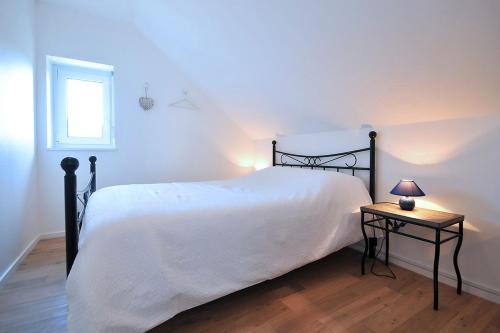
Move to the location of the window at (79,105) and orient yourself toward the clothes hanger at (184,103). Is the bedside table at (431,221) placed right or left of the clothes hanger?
right

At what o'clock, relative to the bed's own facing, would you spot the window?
The window is roughly at 3 o'clock from the bed.

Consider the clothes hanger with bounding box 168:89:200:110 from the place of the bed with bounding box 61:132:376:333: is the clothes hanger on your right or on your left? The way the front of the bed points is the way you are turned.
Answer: on your right

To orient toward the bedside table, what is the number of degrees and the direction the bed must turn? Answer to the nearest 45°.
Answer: approximately 135° to its left

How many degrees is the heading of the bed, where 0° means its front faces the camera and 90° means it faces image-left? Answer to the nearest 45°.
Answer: approximately 45°

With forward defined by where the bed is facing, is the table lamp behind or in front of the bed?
behind
